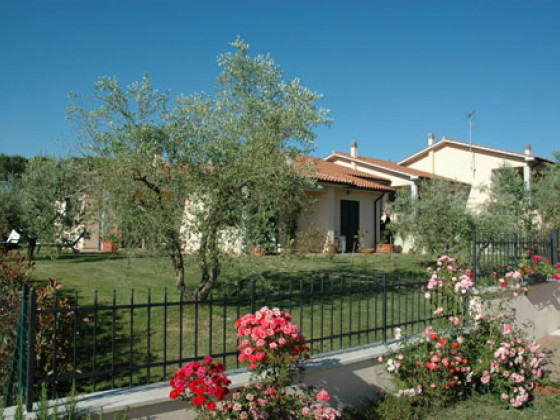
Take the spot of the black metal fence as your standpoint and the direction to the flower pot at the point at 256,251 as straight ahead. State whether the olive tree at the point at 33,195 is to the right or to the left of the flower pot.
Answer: left

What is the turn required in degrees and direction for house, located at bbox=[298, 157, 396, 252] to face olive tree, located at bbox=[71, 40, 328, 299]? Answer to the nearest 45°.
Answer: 0° — it already faces it

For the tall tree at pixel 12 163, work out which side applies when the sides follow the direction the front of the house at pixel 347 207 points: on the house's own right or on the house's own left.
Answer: on the house's own right

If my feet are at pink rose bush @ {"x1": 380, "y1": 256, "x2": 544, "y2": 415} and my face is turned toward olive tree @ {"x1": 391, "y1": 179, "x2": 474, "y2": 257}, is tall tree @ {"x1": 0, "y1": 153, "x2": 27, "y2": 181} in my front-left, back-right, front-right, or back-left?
front-left

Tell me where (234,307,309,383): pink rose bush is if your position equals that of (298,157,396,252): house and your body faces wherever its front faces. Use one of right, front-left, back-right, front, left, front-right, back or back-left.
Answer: front

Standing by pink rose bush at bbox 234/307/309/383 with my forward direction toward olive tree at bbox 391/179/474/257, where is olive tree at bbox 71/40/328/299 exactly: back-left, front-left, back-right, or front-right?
front-left

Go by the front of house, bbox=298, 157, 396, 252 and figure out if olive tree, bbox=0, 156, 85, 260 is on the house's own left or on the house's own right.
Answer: on the house's own right

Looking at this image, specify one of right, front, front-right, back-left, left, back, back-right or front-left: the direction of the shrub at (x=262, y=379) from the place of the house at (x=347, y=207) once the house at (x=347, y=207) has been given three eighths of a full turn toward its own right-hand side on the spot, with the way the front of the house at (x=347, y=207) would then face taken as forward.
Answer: back-left

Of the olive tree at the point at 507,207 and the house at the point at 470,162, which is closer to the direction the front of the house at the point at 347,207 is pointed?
the olive tree

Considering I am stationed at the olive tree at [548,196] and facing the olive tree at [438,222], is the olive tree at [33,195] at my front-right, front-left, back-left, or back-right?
front-right

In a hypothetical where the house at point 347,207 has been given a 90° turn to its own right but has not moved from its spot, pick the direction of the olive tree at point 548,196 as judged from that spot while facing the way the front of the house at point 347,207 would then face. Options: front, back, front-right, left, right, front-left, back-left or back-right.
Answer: back

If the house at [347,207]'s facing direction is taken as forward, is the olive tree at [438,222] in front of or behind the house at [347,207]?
in front

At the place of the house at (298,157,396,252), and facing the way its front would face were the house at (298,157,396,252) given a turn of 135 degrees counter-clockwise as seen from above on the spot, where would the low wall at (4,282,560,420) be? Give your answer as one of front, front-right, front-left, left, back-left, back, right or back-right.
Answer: back-right

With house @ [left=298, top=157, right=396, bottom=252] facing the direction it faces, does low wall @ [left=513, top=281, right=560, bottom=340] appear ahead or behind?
ahead
